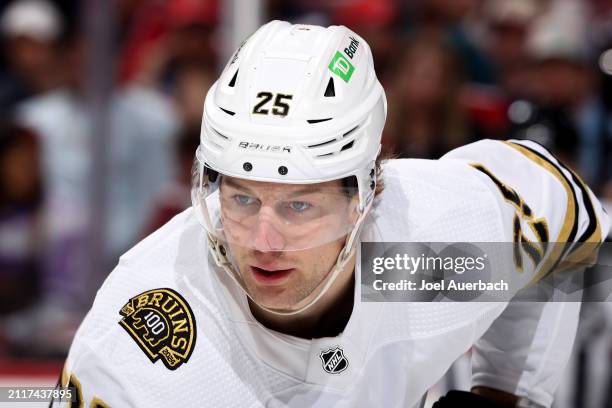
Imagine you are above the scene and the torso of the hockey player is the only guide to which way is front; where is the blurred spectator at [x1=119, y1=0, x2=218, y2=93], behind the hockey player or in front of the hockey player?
behind

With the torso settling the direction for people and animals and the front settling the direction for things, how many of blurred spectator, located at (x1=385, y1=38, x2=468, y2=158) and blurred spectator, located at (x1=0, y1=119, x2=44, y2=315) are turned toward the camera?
2

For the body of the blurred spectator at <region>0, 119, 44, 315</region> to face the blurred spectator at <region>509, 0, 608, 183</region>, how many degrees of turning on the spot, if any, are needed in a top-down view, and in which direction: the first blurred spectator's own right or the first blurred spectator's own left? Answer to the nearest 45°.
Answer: approximately 90° to the first blurred spectator's own left

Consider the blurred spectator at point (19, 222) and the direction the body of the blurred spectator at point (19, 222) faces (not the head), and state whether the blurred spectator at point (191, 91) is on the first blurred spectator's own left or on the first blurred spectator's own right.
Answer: on the first blurred spectator's own left

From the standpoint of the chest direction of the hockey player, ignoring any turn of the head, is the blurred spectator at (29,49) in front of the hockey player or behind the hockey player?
behind

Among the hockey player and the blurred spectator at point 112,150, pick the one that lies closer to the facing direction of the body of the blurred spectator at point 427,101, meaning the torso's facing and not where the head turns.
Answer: the hockey player

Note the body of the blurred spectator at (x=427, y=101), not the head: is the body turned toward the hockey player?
yes

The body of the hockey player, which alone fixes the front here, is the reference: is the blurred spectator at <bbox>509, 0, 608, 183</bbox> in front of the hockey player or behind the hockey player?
behind

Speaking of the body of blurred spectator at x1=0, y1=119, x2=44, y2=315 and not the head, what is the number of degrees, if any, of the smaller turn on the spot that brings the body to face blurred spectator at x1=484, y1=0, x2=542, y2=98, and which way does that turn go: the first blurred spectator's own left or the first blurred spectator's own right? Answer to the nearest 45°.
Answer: approximately 90° to the first blurred spectator's own left

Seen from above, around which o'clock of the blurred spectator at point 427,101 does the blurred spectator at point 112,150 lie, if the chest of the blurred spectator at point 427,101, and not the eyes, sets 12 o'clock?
the blurred spectator at point 112,150 is roughly at 3 o'clock from the blurred spectator at point 427,101.

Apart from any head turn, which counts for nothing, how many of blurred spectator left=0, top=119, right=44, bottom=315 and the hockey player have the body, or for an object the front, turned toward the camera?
2
